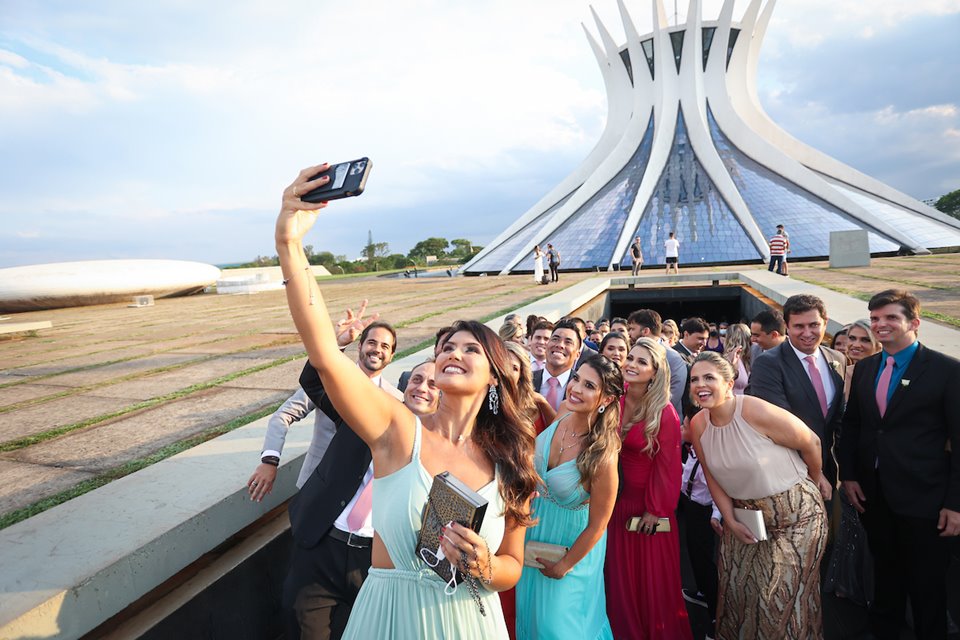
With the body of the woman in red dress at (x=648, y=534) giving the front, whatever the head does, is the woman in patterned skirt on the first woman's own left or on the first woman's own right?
on the first woman's own left

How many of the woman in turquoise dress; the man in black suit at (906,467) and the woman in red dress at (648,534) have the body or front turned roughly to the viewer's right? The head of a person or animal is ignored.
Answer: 0

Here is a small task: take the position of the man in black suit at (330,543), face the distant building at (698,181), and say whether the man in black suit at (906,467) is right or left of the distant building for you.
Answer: right

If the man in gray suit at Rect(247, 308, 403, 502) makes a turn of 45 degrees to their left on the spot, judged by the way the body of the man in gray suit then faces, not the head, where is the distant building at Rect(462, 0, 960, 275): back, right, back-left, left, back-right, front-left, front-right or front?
left

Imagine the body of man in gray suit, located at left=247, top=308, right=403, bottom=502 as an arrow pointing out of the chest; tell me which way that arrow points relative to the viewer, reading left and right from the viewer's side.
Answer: facing the viewer

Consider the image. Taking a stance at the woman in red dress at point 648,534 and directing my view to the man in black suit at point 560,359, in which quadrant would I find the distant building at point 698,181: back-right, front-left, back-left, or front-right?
front-right

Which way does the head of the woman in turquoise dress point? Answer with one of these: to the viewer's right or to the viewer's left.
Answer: to the viewer's left

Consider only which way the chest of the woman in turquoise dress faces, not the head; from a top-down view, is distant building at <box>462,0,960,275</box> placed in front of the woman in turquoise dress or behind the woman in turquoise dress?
behind

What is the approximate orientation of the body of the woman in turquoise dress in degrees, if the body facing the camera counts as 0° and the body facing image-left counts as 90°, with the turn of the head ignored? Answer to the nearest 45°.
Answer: approximately 45°

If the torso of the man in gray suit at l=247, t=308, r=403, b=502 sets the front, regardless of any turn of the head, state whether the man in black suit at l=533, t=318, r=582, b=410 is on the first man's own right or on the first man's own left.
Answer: on the first man's own left
